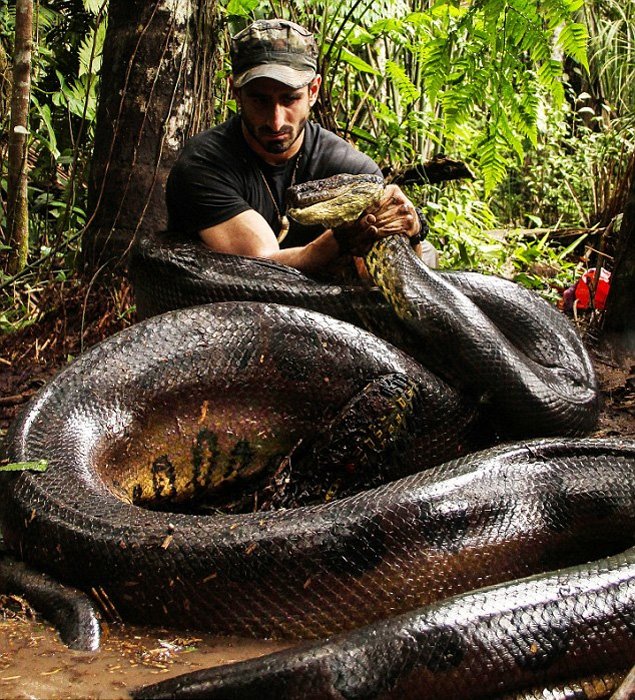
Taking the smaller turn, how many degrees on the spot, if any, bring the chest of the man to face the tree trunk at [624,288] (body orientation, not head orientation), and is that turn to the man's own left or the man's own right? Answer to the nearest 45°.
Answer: approximately 90° to the man's own left

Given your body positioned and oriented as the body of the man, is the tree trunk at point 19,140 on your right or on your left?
on your right

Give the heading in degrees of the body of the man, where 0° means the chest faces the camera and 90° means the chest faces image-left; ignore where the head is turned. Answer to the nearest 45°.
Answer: approximately 0°

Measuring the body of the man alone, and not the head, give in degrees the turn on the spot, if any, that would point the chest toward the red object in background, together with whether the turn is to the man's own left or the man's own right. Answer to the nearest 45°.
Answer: approximately 135° to the man's own left

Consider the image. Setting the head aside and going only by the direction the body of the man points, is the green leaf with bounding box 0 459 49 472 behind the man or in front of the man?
in front

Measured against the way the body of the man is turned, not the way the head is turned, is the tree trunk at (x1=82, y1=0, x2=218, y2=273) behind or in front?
behind
